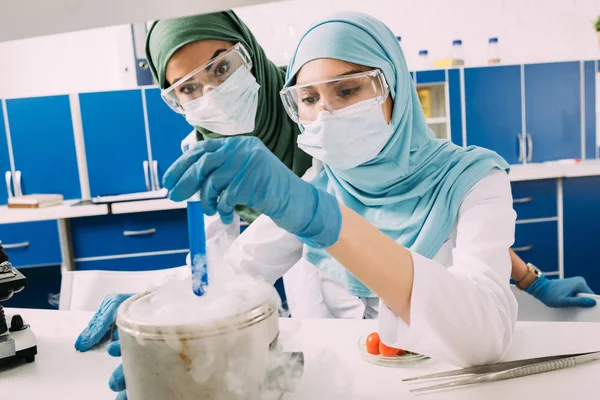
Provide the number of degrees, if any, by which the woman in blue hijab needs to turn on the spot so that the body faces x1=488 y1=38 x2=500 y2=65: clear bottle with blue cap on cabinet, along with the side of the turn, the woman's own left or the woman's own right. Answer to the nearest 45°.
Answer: approximately 135° to the woman's own right

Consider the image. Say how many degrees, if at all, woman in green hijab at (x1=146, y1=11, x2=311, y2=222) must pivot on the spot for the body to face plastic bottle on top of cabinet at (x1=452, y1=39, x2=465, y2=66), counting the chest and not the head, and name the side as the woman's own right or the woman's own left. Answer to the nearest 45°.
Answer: approximately 135° to the woman's own left

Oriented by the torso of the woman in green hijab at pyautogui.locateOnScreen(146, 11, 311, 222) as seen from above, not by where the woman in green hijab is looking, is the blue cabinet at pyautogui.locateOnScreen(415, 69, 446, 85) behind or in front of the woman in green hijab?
behind

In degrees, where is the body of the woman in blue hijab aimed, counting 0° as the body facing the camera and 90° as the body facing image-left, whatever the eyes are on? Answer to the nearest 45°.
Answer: approximately 45°

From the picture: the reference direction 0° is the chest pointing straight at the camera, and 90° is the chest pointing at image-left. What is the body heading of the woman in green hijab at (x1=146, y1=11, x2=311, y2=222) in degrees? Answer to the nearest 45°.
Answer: approximately 0°

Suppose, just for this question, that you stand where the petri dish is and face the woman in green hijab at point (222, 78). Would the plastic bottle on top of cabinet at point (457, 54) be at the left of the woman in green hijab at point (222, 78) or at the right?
right

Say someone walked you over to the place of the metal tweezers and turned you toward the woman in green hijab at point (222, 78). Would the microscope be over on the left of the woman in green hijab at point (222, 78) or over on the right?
left
